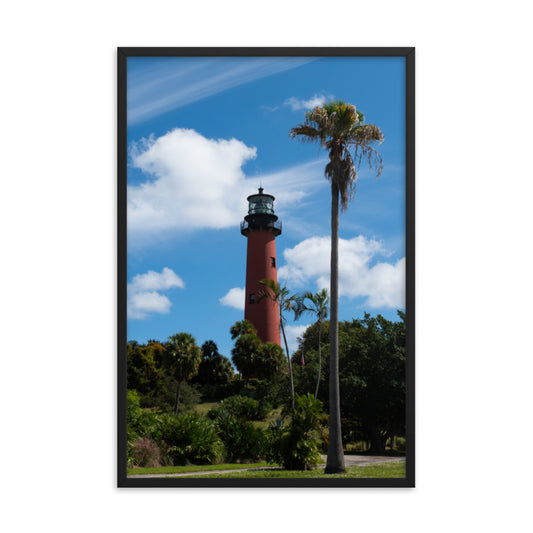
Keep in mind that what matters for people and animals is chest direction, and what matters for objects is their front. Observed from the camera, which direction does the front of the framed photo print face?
facing the viewer
